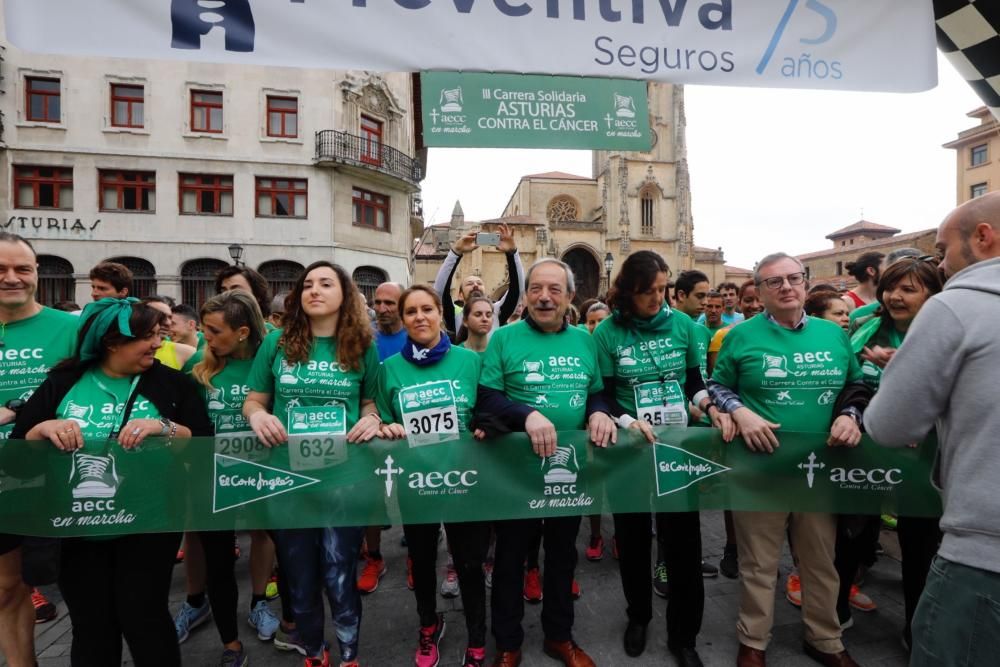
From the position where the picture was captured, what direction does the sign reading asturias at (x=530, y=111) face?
facing the viewer

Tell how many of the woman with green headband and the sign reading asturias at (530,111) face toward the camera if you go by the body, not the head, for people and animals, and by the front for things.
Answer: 2

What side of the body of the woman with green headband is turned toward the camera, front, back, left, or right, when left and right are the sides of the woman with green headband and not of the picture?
front

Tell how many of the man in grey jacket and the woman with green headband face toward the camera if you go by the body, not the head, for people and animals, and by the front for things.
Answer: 1

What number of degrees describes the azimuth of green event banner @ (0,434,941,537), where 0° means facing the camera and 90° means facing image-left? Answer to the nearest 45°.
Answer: approximately 0°

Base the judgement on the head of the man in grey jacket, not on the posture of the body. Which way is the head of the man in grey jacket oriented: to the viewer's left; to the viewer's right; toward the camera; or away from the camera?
to the viewer's left
